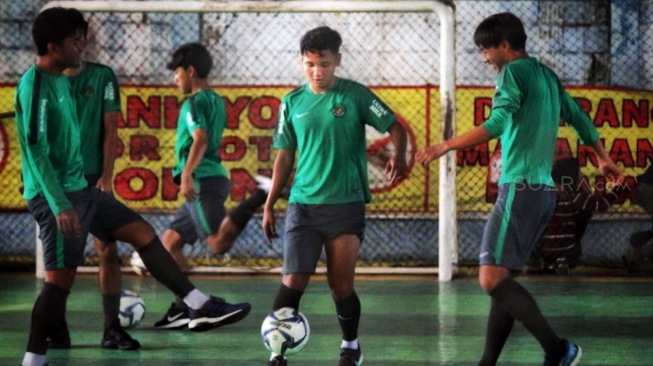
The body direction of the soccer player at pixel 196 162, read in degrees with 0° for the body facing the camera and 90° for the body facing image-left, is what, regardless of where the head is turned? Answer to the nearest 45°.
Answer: approximately 90°

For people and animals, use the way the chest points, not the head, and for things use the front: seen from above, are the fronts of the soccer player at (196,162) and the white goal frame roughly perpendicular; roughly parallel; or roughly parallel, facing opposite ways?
roughly perpendicular

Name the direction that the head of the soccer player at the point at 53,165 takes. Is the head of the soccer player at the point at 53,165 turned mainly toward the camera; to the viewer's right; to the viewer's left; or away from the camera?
to the viewer's right

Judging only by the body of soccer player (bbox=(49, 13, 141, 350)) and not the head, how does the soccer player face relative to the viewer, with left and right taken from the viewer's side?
facing the viewer

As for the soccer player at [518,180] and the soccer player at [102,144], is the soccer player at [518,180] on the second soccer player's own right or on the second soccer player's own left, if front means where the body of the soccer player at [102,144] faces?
on the second soccer player's own left

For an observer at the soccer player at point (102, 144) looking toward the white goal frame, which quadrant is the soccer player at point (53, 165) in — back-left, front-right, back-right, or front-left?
back-right

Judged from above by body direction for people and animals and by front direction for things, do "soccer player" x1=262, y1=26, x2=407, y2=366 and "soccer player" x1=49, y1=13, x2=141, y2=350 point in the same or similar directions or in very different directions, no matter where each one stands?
same or similar directions

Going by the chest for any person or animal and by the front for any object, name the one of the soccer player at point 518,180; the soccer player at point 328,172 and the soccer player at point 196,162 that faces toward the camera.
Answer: the soccer player at point 328,172

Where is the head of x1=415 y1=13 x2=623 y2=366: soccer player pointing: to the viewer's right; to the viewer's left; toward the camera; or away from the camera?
to the viewer's left

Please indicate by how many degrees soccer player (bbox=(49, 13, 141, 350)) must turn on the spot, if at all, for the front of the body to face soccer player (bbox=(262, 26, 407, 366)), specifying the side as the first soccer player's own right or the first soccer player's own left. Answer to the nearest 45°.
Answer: approximately 45° to the first soccer player's own left

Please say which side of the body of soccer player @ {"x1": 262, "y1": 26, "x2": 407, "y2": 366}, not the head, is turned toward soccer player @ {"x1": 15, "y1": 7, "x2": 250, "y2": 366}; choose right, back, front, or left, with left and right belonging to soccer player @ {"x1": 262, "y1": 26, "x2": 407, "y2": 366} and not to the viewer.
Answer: right

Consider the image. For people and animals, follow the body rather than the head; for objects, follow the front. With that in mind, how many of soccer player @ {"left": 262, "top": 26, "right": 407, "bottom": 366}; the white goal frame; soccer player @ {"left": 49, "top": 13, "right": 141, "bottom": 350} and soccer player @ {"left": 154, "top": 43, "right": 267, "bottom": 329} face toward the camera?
3

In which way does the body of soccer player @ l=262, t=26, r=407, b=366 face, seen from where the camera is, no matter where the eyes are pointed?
toward the camera

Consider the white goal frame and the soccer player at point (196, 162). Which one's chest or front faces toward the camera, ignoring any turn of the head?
the white goal frame
